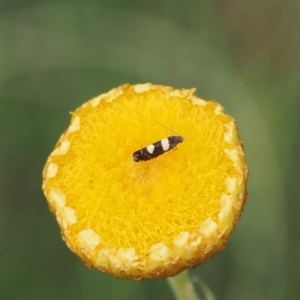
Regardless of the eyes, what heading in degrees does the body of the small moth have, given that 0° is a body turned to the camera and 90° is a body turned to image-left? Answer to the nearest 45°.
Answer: approximately 270°
